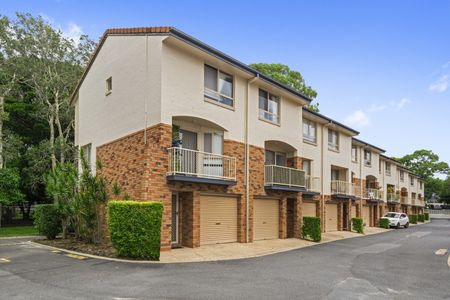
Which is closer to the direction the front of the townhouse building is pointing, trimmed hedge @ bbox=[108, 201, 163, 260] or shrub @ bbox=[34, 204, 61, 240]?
the trimmed hedge

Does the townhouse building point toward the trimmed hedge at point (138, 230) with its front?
no

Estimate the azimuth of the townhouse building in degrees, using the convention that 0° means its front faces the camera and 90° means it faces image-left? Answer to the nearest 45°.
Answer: approximately 315°

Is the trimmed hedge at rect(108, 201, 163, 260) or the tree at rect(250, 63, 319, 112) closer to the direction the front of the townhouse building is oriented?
the trimmed hedge

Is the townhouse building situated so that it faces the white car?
no

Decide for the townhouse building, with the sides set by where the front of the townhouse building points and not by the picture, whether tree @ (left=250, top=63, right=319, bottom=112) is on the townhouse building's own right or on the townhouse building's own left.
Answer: on the townhouse building's own left

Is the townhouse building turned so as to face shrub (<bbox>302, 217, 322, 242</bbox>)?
no

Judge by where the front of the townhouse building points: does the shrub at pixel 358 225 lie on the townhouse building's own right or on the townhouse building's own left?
on the townhouse building's own left
